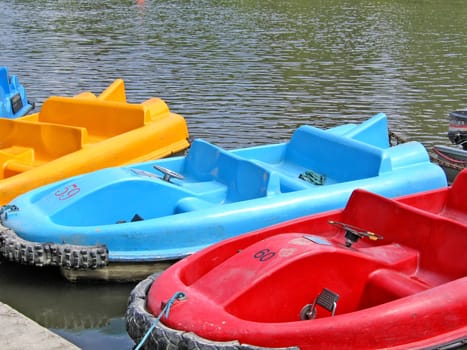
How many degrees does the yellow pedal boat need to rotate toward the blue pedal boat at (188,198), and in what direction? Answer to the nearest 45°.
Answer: approximately 90° to its left

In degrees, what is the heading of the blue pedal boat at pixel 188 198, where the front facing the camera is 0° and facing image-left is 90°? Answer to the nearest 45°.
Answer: approximately 45°

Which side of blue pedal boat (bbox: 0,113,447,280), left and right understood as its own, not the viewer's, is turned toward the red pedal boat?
left

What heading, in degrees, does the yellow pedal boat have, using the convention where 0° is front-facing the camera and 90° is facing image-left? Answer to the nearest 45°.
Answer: approximately 45°

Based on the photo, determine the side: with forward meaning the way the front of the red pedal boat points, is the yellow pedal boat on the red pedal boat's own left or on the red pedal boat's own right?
on the red pedal boat's own right

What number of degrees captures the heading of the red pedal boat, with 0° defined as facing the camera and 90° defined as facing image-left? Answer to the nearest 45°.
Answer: approximately 45°

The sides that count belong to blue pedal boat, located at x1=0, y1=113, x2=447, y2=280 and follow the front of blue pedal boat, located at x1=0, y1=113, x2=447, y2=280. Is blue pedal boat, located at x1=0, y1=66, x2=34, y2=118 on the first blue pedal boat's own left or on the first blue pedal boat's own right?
on the first blue pedal boat's own right
